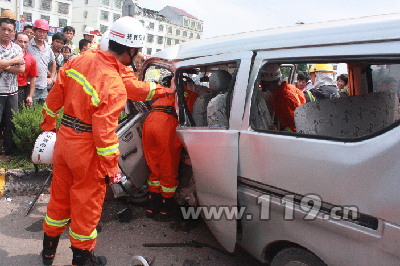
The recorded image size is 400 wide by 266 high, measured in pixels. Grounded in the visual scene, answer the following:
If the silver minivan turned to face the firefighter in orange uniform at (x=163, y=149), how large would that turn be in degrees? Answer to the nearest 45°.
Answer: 0° — it already faces them

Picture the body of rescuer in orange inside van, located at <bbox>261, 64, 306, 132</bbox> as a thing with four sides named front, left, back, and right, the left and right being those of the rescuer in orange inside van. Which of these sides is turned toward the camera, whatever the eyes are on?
left

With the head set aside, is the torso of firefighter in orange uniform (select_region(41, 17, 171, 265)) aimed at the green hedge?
no

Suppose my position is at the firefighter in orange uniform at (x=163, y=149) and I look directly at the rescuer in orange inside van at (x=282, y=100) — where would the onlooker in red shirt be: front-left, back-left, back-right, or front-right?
back-left

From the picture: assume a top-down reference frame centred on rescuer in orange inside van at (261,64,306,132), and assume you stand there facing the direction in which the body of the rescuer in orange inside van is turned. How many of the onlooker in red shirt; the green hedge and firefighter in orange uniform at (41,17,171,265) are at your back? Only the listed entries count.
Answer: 0

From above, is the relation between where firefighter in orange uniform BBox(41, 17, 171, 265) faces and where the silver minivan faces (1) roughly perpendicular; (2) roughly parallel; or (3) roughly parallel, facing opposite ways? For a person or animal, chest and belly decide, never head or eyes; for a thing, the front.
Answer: roughly perpendicular

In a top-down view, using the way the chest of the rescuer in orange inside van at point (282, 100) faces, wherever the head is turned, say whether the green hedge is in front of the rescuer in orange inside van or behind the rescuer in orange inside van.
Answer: in front

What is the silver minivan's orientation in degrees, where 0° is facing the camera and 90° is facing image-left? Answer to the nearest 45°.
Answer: approximately 135°

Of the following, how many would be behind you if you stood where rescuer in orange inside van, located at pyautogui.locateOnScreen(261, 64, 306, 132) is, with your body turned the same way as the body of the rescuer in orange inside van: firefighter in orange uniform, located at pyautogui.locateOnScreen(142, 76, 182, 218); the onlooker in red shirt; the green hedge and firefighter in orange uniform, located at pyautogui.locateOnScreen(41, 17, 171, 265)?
0

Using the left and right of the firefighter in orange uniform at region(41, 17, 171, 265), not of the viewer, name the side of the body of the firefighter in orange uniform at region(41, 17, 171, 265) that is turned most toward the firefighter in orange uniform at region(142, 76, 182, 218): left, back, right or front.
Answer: front

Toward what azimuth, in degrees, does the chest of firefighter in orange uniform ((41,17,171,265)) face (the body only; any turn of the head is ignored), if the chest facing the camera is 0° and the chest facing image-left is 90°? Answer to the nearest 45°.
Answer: approximately 225°

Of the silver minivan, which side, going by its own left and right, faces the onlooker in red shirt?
front

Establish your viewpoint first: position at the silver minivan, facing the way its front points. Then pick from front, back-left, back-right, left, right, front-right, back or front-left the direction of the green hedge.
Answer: front

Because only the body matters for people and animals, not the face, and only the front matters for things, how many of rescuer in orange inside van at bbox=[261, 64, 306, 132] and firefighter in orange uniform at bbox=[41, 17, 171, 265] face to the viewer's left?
1
